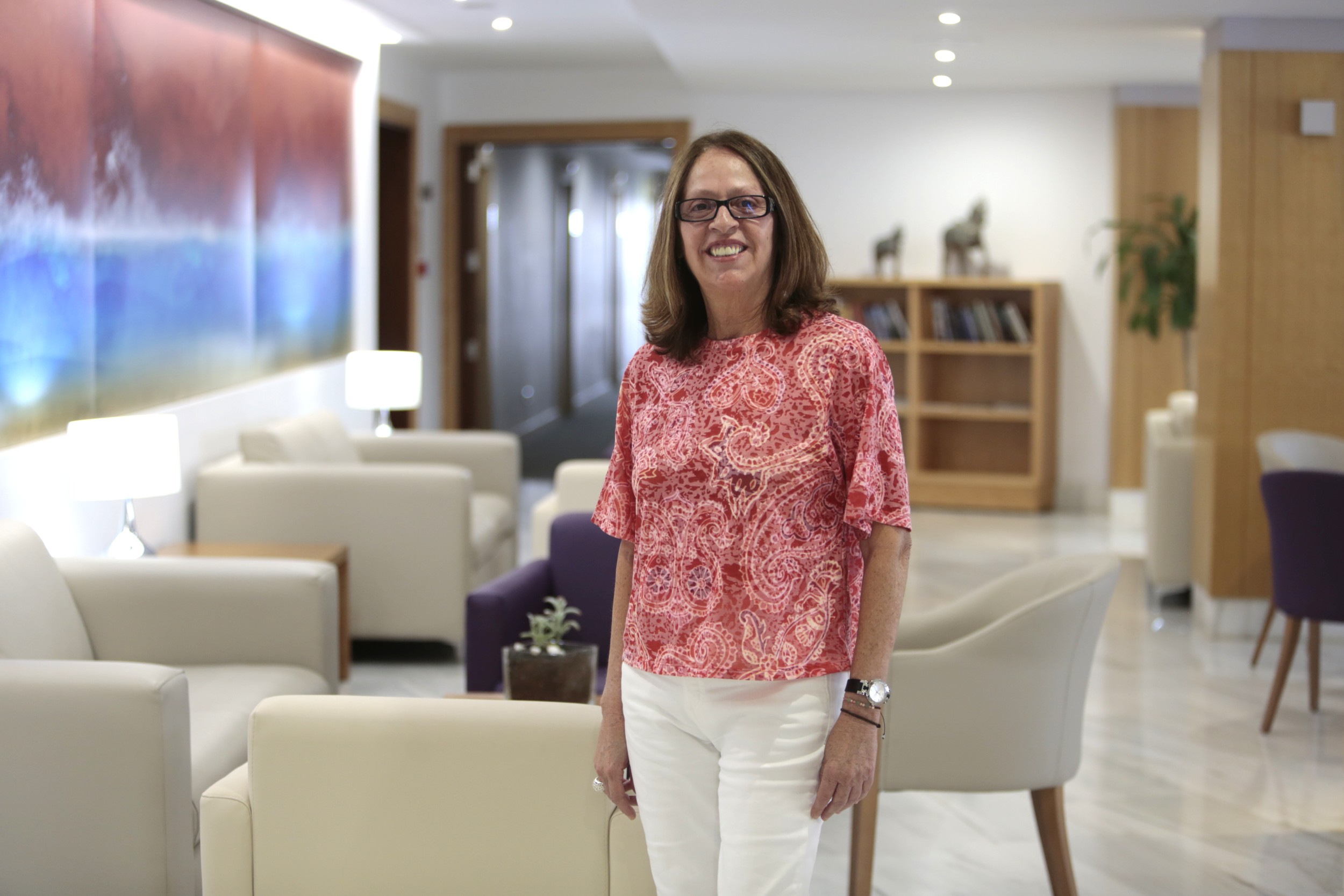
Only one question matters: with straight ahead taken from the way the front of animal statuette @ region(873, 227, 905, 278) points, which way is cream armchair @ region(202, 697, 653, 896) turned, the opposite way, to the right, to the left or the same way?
to the left

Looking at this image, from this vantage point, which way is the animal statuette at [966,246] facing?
to the viewer's right

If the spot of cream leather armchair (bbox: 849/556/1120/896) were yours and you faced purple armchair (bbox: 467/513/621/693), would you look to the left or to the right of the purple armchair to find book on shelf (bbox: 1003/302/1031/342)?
right

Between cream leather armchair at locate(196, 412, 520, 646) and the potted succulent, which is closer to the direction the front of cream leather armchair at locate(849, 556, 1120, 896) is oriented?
the potted succulent

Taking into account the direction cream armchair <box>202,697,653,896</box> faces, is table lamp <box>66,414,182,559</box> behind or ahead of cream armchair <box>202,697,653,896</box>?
ahead

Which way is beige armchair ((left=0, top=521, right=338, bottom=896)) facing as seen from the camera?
to the viewer's right

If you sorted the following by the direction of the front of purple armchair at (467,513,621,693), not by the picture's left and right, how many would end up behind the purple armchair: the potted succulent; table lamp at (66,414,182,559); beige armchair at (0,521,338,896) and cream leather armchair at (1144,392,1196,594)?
1

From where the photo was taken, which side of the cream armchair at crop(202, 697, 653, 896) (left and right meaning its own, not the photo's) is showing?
back

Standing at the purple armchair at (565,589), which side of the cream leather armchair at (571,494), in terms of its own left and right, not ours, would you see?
front

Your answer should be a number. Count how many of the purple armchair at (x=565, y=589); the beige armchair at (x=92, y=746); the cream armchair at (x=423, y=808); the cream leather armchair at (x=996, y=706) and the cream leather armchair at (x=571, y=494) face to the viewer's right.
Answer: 1

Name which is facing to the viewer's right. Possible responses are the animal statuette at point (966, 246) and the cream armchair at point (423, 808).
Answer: the animal statuette

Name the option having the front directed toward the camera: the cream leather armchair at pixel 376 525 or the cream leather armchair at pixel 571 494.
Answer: the cream leather armchair at pixel 571 494

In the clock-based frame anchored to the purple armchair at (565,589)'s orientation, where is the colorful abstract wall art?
The colorful abstract wall art is roughly at 3 o'clock from the purple armchair.

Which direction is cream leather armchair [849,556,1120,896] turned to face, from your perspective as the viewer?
facing to the left of the viewer

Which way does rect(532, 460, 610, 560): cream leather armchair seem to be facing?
toward the camera

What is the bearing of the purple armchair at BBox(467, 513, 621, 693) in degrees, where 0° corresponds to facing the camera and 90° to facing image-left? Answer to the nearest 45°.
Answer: approximately 45°

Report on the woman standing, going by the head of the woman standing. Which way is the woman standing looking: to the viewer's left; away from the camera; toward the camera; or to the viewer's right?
toward the camera

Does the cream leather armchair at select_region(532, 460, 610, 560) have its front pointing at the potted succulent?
yes
